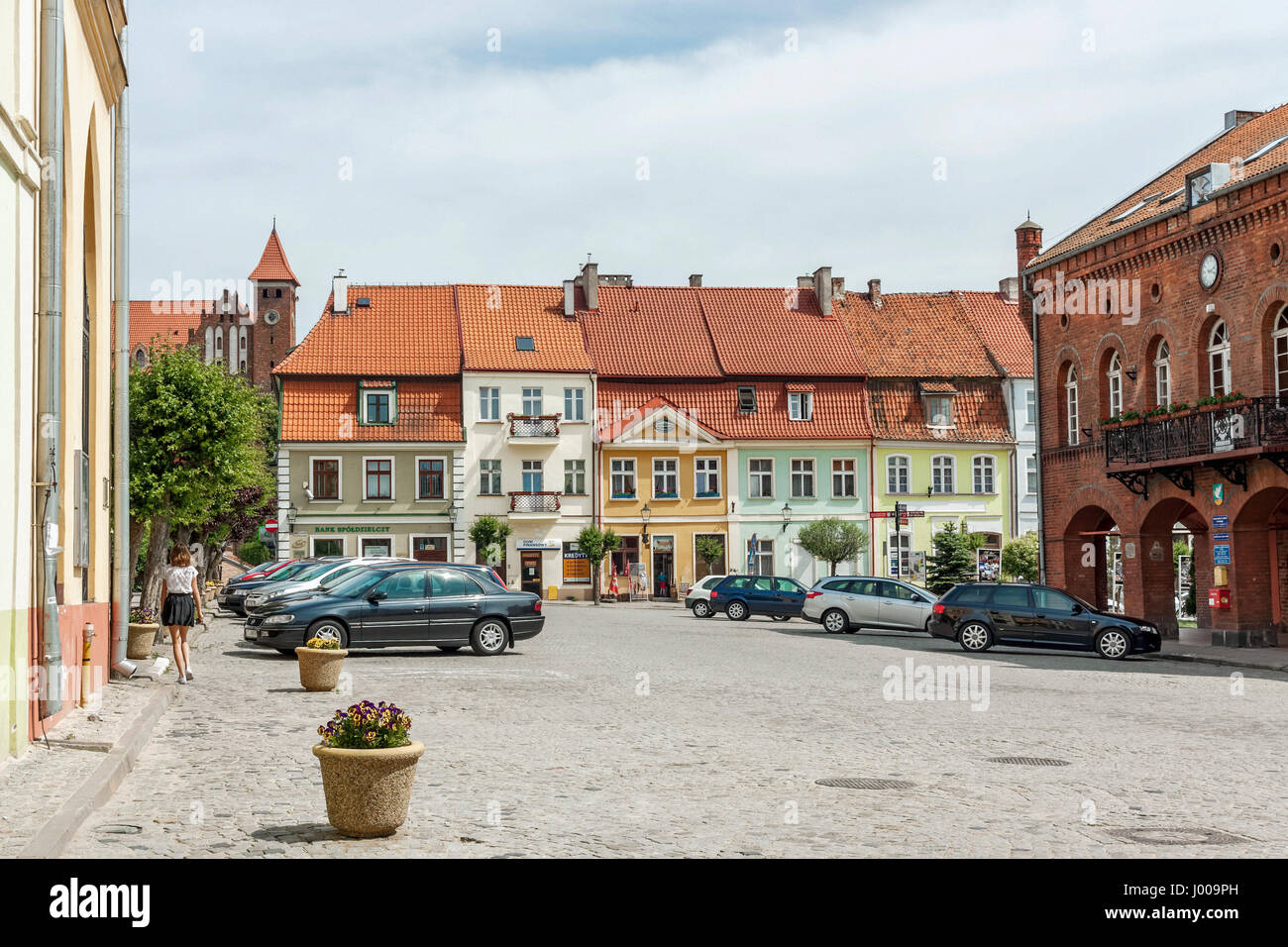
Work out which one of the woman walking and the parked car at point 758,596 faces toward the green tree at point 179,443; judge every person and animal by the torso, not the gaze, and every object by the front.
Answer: the woman walking

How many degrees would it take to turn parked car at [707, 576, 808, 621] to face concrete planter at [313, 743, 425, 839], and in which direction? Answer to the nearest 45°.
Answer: approximately 90° to its right

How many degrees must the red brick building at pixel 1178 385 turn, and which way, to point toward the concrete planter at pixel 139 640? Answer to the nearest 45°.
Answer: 0° — it already faces it

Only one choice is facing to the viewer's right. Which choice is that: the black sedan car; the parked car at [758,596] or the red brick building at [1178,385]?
the parked car

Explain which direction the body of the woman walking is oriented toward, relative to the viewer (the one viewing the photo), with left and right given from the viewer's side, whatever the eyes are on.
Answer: facing away from the viewer

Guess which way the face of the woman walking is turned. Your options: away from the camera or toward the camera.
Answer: away from the camera

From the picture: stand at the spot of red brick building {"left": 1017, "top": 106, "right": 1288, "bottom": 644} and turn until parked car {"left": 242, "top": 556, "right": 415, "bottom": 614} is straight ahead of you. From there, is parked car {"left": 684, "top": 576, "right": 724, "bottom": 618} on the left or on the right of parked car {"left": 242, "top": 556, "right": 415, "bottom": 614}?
right

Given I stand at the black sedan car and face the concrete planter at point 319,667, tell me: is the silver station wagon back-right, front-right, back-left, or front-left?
back-left

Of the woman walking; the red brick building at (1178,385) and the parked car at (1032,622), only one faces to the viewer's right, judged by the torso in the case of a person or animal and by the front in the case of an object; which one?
the parked car

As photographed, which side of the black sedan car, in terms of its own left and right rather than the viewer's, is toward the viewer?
left

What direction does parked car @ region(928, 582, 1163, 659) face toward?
to the viewer's right
